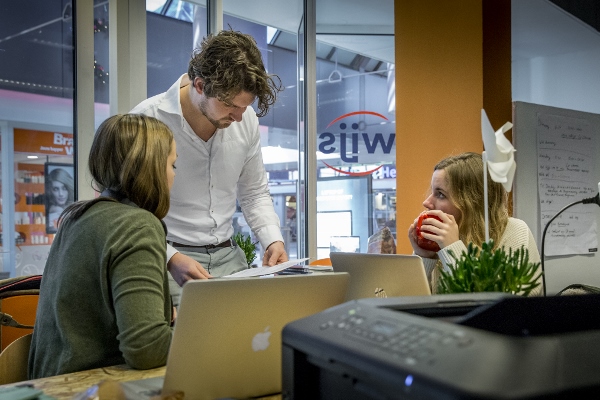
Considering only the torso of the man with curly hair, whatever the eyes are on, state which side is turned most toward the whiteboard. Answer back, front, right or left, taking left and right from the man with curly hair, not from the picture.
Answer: left

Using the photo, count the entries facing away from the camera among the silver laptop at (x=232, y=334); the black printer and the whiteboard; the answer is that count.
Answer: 1

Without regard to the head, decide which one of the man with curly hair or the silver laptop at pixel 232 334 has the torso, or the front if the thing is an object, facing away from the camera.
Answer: the silver laptop

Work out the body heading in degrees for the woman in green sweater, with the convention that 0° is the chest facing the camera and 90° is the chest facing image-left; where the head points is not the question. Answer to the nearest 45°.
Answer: approximately 225°

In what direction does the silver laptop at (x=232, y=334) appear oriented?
away from the camera

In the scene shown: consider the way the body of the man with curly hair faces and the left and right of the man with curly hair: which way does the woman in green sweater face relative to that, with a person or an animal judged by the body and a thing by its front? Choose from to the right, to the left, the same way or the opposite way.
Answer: to the left

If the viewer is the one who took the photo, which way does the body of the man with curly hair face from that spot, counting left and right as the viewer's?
facing the viewer and to the right of the viewer

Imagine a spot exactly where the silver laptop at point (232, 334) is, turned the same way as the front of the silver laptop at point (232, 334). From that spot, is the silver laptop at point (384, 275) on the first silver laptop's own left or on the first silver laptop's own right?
on the first silver laptop's own right

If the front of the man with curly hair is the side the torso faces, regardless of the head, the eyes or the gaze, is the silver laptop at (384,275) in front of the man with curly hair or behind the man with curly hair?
in front

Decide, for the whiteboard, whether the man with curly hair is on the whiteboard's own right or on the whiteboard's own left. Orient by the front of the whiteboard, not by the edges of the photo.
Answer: on the whiteboard's own right

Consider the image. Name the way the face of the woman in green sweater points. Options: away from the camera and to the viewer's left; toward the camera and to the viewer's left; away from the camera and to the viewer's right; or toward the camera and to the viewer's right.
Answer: away from the camera and to the viewer's right

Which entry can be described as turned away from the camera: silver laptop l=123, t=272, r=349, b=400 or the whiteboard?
the silver laptop

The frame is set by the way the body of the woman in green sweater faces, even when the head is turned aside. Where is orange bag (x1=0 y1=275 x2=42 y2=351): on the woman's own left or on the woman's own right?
on the woman's own left
